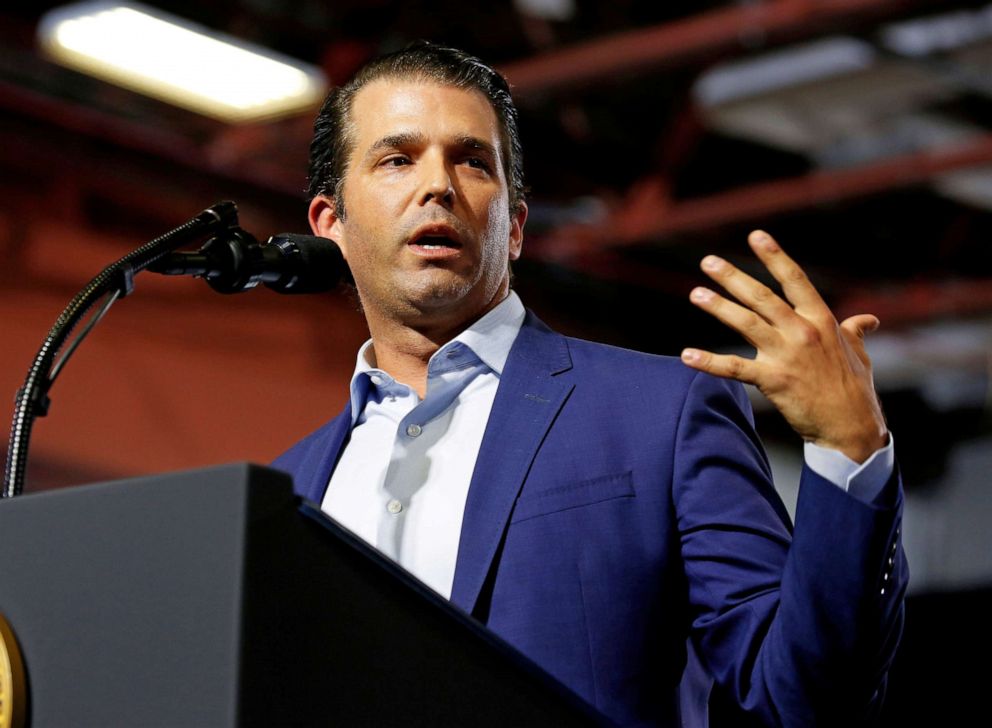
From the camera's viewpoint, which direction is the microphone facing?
to the viewer's right

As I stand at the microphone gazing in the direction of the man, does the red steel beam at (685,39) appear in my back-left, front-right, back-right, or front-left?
front-left

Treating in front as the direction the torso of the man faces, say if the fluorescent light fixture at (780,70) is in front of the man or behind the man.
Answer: behind

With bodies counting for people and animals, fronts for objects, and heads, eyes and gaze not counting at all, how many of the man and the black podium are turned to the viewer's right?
0

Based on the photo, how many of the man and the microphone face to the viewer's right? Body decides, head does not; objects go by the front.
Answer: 1

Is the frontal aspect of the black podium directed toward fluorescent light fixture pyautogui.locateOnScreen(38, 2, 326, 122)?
no

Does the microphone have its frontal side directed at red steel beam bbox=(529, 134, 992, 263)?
no

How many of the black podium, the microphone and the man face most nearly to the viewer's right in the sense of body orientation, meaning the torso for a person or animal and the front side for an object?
1

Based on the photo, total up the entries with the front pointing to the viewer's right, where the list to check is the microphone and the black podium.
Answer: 1

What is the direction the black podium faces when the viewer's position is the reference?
facing the viewer and to the left of the viewer

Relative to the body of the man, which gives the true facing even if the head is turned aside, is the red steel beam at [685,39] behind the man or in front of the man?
behind

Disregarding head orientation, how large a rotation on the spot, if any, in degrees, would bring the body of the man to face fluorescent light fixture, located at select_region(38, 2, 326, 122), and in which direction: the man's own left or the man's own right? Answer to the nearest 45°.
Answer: approximately 90° to the man's own right

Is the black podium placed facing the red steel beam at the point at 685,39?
no

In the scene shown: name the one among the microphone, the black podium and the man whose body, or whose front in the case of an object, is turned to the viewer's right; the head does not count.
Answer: the microphone
